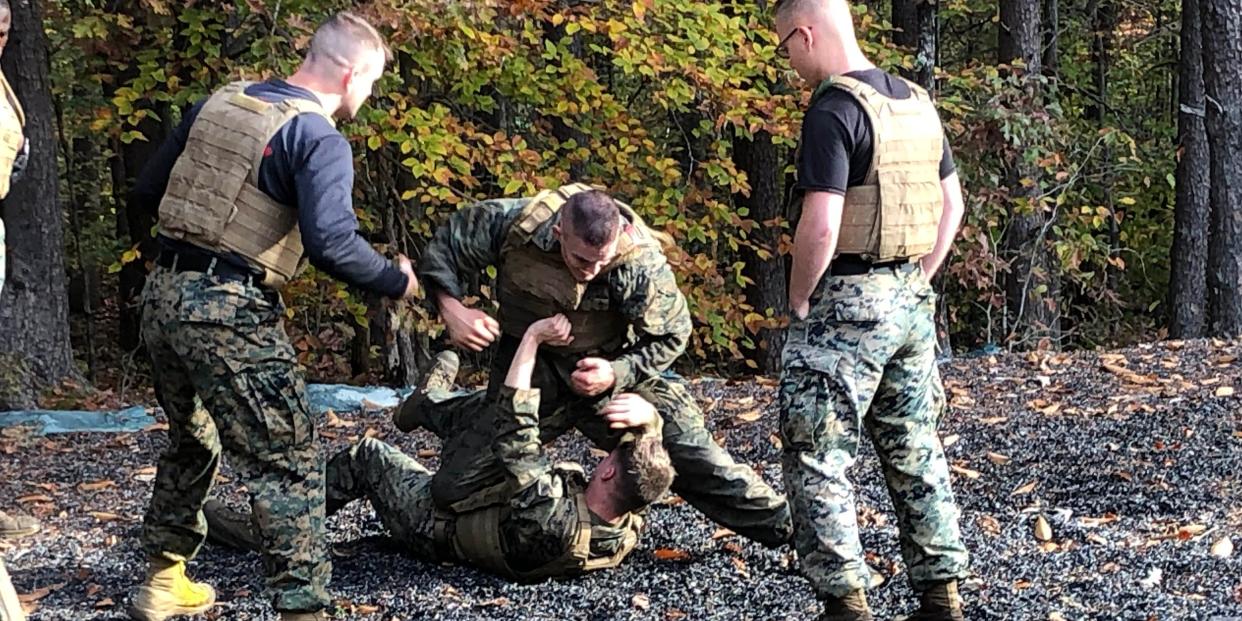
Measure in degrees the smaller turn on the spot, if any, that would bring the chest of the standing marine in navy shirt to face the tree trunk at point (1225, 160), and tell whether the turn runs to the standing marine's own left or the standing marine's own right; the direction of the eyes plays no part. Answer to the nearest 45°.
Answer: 0° — they already face it

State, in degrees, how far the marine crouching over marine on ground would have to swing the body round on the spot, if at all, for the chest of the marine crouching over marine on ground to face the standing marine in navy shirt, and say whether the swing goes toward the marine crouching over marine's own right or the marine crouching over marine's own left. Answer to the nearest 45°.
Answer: approximately 45° to the marine crouching over marine's own right

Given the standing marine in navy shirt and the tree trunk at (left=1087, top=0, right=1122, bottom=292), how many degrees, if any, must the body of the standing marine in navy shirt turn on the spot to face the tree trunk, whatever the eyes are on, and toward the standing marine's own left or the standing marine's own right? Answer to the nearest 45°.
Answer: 0° — they already face it

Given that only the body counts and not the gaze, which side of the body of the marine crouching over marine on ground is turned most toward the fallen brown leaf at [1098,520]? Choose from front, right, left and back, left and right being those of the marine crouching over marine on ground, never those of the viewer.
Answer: left

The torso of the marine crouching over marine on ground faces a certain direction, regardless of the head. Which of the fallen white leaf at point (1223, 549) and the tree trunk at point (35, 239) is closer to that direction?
the fallen white leaf

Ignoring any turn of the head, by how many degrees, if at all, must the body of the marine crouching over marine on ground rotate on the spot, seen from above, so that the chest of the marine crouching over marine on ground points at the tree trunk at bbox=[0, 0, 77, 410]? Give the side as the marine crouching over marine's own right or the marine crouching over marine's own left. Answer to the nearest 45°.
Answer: approximately 135° to the marine crouching over marine's own right

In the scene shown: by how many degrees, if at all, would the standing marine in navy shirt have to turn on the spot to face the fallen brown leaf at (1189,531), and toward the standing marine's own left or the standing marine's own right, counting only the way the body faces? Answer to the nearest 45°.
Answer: approximately 45° to the standing marine's own right

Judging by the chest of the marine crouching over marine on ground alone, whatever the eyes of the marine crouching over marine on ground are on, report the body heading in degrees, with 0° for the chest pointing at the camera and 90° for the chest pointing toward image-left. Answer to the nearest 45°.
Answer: approximately 0°

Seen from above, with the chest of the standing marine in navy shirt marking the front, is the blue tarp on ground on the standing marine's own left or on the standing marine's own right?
on the standing marine's own left

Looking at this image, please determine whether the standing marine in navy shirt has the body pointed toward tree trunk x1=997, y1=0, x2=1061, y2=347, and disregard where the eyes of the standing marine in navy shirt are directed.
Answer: yes

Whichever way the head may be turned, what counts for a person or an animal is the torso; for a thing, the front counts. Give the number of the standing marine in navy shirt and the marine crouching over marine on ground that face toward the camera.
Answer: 1

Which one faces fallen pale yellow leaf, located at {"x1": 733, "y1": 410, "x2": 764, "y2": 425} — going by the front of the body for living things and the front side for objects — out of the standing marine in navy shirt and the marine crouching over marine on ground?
the standing marine in navy shirt

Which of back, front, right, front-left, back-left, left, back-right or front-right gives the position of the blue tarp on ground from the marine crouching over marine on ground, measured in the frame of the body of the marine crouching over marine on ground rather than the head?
back-right

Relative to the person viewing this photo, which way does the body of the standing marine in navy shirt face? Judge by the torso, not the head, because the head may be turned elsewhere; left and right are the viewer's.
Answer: facing away from the viewer and to the right of the viewer
